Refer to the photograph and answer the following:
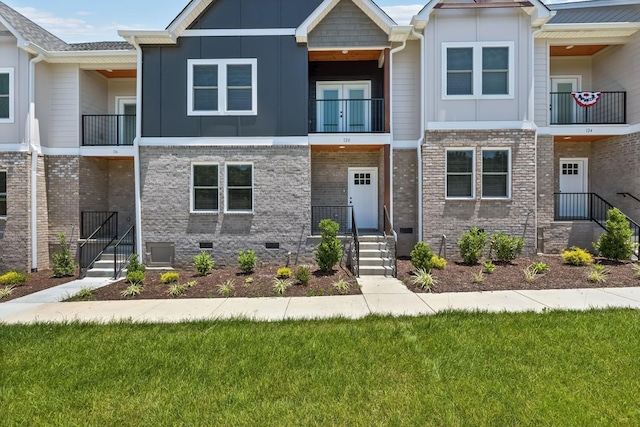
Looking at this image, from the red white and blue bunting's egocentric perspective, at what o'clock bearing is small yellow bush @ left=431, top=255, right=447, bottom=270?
The small yellow bush is roughly at 1 o'clock from the red white and blue bunting.

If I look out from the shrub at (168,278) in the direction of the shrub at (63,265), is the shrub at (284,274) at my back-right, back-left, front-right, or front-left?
back-right

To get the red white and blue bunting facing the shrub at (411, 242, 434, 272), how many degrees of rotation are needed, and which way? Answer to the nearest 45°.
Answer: approximately 45° to its right

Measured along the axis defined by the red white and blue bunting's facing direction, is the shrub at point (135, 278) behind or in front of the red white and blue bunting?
in front

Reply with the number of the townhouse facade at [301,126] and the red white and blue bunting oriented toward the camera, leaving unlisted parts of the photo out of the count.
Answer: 2

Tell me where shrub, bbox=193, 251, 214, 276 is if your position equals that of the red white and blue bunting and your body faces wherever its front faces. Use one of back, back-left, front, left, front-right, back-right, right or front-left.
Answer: front-right

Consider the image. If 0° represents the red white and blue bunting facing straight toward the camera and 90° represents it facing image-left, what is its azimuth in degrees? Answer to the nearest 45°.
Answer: approximately 0°

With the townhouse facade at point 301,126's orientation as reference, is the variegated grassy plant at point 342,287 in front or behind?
in front

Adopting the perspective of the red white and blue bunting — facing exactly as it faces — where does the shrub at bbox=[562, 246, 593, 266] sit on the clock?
The shrub is roughly at 12 o'clock from the red white and blue bunting.
